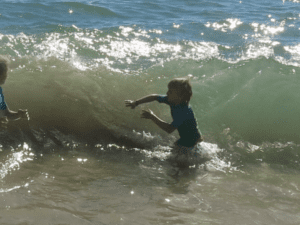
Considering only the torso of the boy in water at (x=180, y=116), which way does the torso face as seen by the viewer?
to the viewer's left

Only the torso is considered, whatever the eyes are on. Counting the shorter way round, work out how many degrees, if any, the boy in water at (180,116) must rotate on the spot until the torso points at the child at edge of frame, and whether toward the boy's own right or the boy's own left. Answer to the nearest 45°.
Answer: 0° — they already face them
